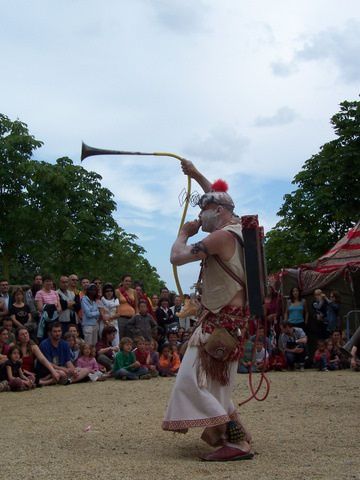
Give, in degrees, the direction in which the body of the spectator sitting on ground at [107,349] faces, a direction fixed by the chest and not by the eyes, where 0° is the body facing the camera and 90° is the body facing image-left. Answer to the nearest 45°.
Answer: approximately 315°

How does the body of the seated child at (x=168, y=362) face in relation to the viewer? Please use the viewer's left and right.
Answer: facing the viewer

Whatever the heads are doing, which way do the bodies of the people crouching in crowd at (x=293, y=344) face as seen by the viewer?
toward the camera

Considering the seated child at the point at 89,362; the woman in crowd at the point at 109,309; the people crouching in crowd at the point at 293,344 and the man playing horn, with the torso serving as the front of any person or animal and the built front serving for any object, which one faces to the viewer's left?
the man playing horn

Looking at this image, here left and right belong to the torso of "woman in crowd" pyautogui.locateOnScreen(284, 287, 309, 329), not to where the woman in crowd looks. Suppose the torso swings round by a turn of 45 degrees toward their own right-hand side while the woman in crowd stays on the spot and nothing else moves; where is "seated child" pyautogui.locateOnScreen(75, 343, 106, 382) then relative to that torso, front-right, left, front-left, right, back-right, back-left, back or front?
front

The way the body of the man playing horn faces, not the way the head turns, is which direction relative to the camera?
to the viewer's left

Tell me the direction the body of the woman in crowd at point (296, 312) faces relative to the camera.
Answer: toward the camera

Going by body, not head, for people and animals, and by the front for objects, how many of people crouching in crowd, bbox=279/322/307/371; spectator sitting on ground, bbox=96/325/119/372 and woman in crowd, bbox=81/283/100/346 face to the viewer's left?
0

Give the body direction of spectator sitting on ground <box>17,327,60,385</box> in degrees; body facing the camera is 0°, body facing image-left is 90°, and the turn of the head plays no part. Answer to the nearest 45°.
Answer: approximately 315°

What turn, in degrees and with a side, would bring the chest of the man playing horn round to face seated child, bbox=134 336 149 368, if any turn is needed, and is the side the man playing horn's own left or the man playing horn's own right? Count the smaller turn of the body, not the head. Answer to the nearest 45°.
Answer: approximately 90° to the man playing horn's own right

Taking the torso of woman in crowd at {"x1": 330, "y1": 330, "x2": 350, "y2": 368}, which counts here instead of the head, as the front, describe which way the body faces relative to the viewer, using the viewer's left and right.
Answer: facing the viewer and to the left of the viewer

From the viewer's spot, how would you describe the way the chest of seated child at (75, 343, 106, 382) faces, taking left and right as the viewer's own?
facing the viewer and to the right of the viewer
